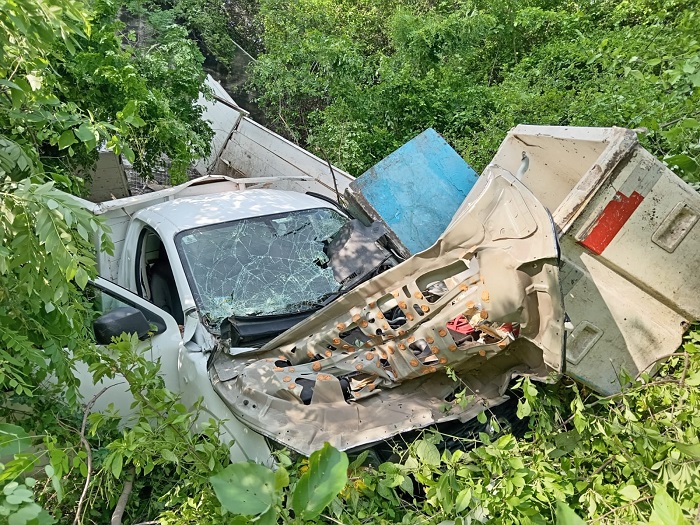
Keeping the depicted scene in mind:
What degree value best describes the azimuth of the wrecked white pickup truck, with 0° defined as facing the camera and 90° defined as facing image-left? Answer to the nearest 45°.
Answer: approximately 315°
